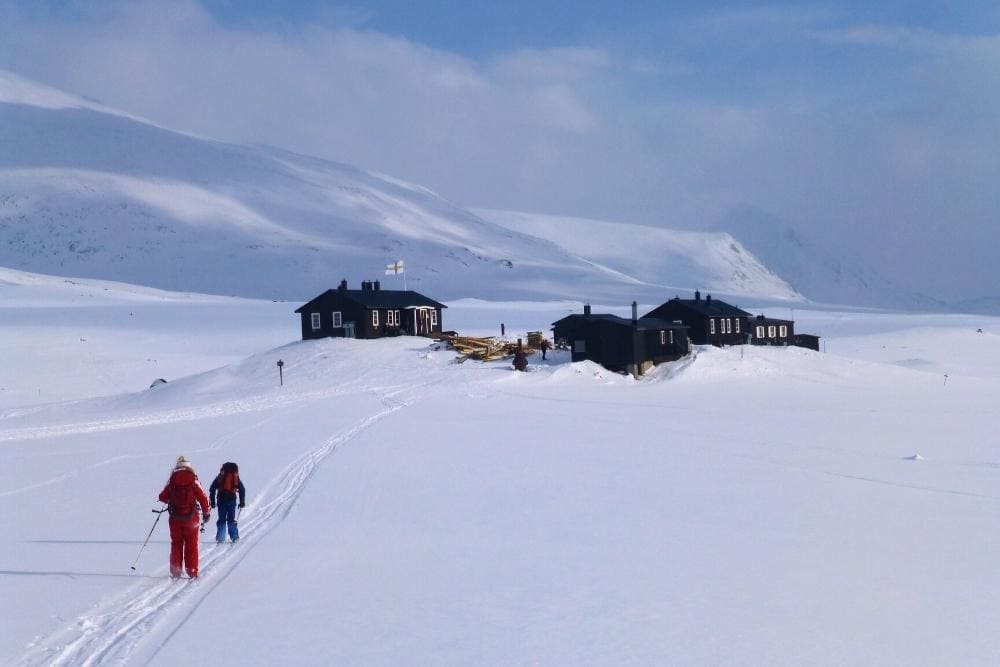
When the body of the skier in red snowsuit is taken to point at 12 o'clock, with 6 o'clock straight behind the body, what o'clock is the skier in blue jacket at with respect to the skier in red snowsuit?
The skier in blue jacket is roughly at 1 o'clock from the skier in red snowsuit.

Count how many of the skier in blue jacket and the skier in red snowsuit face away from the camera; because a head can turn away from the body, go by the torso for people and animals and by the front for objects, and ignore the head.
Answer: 2

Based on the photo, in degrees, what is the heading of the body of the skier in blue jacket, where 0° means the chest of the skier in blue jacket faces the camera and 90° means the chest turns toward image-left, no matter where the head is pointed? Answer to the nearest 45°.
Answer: approximately 180°

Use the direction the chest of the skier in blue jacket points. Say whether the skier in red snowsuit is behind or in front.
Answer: behind

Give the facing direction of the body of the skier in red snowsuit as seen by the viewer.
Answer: away from the camera
